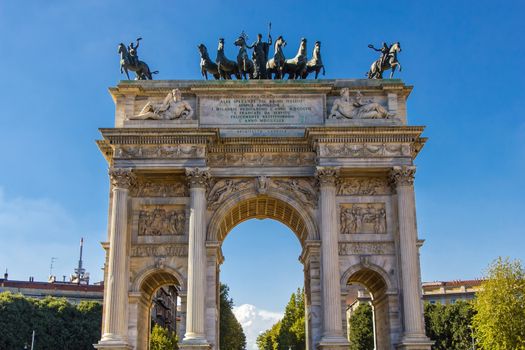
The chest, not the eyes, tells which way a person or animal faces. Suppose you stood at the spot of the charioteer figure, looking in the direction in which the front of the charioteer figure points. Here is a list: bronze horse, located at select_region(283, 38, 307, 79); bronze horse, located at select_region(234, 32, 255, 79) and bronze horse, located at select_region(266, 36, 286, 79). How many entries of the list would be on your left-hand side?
2

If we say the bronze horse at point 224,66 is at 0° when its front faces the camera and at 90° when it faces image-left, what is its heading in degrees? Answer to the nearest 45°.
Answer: approximately 45°

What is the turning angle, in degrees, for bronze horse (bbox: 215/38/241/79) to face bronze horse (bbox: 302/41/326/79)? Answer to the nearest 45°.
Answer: approximately 135° to its left

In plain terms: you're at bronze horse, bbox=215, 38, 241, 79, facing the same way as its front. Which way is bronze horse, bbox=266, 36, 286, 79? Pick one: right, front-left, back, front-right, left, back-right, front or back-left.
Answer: back-left

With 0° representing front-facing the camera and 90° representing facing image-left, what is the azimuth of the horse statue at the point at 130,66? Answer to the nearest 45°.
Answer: approximately 45°
